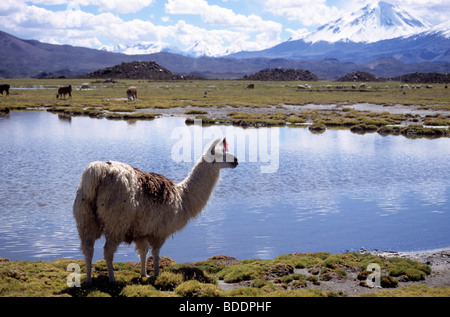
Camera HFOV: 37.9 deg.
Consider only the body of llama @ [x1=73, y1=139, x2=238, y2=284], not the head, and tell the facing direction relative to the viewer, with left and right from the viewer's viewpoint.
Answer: facing away from the viewer and to the right of the viewer
